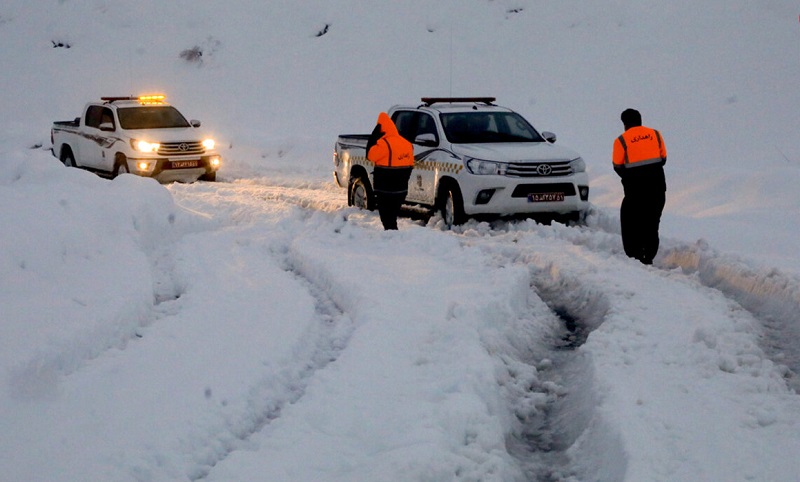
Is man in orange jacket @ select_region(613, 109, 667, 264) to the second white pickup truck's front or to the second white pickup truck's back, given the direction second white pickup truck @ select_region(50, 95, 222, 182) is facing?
to the front

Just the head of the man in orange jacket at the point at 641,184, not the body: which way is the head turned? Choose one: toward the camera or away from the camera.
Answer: away from the camera

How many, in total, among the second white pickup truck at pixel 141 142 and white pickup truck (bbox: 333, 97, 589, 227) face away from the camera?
0

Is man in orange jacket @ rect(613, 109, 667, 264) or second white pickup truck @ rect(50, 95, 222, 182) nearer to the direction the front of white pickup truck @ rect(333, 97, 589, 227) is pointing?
the man in orange jacket

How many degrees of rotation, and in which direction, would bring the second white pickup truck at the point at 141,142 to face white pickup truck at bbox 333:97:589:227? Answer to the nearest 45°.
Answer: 0° — it already faces it

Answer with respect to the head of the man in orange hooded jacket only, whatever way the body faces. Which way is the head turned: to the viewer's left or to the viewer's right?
to the viewer's left

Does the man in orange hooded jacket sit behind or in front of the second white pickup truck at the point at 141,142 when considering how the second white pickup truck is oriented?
in front

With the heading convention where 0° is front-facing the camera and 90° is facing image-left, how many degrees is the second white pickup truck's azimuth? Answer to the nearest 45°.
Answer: approximately 315°
